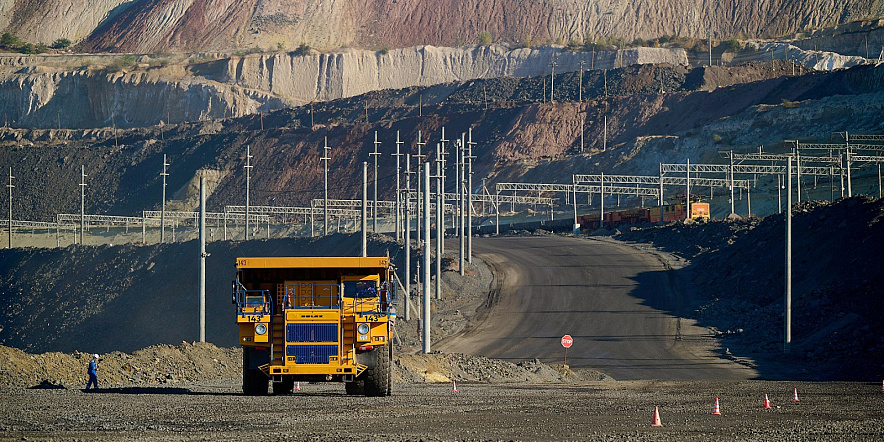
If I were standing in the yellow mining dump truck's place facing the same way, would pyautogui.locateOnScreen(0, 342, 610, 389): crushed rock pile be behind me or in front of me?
behind

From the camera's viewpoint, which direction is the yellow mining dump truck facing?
toward the camera

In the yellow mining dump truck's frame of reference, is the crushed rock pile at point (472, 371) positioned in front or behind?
behind
